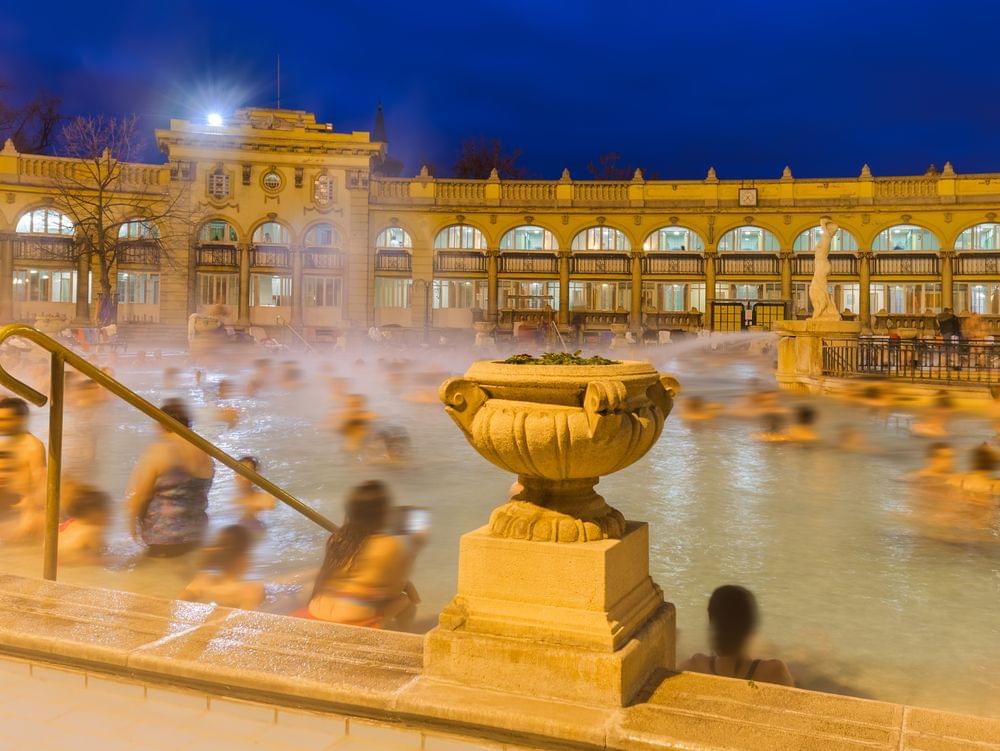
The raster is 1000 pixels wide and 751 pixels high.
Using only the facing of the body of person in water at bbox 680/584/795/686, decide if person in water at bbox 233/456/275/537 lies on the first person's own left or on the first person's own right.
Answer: on the first person's own left

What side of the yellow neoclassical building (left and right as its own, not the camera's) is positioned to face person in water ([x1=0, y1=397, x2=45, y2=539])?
front

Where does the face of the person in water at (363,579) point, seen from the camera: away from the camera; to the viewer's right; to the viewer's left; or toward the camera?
away from the camera

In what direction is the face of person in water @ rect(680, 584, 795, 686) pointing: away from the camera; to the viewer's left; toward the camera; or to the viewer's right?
away from the camera

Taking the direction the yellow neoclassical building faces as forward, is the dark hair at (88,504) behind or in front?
in front

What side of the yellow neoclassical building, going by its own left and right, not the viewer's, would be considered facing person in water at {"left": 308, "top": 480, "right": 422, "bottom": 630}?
front

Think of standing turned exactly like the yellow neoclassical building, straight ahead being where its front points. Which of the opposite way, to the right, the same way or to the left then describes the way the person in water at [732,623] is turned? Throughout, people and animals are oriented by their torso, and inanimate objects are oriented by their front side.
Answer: the opposite way

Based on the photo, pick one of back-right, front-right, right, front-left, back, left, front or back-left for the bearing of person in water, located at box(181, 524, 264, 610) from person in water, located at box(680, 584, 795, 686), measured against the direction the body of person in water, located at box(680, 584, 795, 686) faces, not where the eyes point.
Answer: left

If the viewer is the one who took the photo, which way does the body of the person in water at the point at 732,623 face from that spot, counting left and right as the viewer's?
facing away from the viewer

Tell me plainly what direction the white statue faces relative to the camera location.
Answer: facing to the left of the viewer

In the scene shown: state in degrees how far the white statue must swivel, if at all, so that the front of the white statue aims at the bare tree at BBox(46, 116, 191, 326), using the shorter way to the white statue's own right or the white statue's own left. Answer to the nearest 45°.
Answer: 0° — it already faces it

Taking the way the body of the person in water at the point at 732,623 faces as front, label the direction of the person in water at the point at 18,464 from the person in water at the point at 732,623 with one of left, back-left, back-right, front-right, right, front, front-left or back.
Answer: left

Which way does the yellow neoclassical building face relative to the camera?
toward the camera
